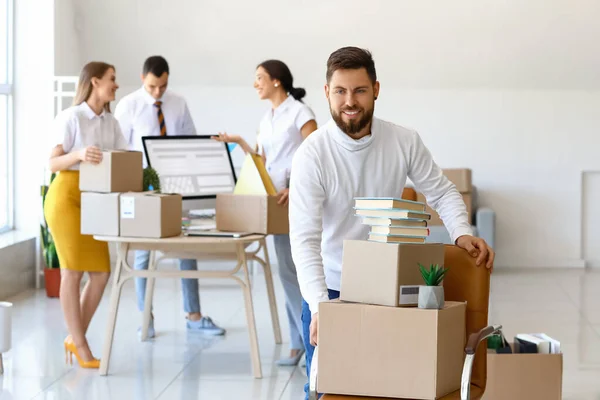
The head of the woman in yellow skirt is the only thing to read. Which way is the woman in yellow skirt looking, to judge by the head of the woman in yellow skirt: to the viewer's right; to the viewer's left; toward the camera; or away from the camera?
to the viewer's right

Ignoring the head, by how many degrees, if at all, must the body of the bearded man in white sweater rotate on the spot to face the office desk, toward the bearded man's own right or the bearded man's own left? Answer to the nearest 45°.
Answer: approximately 135° to the bearded man's own right

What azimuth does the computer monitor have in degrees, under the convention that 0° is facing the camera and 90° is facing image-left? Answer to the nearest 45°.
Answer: approximately 0°

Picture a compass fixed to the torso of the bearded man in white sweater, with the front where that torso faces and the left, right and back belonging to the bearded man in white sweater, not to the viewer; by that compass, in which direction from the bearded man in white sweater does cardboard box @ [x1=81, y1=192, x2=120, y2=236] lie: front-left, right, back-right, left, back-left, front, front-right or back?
back-right

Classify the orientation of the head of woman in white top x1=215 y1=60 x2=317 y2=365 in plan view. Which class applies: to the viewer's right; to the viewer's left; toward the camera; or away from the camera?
to the viewer's left

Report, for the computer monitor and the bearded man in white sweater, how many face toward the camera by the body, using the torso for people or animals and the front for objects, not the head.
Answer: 2

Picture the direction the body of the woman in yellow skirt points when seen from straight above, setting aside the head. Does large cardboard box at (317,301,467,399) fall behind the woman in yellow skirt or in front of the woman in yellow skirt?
in front

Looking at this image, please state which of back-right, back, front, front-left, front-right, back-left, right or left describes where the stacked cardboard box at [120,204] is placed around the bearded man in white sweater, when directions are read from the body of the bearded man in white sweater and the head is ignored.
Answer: back-right
